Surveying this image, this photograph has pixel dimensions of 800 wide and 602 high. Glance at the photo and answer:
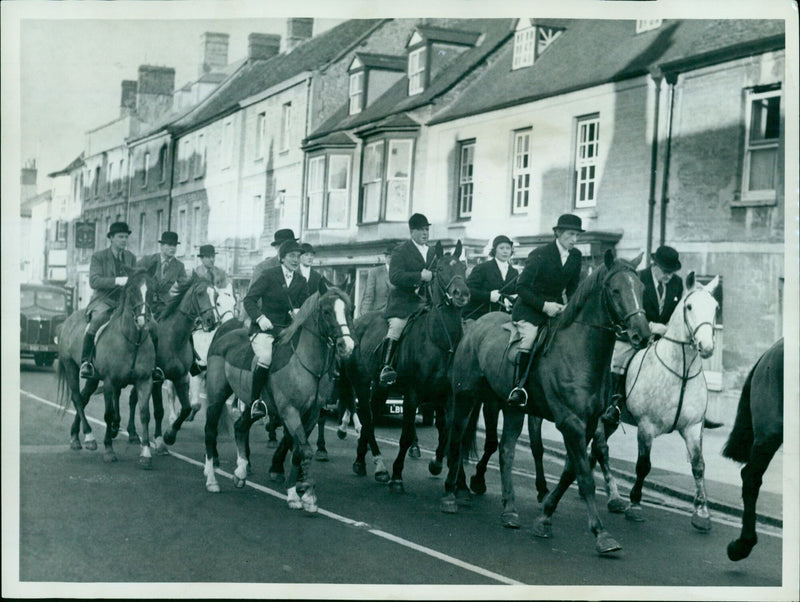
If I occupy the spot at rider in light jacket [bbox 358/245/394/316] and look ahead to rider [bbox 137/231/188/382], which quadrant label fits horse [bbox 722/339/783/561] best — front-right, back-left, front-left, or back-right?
back-left

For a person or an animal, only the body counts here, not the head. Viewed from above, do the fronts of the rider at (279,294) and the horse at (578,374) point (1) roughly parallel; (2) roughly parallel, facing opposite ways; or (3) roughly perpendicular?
roughly parallel

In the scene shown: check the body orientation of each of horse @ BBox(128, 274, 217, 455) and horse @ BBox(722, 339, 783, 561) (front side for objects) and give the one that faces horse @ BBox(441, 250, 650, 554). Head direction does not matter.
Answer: horse @ BBox(128, 274, 217, 455)

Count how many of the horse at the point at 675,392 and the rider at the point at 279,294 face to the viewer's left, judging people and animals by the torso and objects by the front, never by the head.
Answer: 0

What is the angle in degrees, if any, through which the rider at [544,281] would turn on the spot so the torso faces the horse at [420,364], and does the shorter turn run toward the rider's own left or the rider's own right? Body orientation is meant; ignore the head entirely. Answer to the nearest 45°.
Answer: approximately 180°

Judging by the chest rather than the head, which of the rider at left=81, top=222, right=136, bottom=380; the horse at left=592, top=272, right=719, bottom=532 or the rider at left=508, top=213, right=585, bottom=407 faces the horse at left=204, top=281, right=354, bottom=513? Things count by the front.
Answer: the rider at left=81, top=222, right=136, bottom=380

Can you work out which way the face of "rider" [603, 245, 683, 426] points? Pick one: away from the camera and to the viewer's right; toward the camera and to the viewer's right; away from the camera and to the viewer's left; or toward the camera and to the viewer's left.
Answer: toward the camera and to the viewer's right

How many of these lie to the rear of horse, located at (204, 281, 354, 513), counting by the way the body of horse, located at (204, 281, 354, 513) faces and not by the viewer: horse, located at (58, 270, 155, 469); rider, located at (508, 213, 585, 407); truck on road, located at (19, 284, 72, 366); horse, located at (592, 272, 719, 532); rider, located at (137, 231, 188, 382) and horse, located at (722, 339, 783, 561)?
3

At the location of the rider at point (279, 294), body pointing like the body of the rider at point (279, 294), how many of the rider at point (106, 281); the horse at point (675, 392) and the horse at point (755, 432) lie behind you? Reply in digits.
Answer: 1

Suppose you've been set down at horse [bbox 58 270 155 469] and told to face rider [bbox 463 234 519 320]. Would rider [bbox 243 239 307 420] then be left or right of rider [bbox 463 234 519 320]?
right

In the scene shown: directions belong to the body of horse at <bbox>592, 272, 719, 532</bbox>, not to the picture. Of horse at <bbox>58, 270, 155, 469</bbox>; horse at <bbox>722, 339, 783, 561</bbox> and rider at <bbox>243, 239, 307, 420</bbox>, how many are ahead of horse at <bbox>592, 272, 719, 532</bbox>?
1

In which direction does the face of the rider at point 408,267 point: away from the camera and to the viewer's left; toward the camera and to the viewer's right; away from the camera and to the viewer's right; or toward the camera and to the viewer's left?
toward the camera and to the viewer's right

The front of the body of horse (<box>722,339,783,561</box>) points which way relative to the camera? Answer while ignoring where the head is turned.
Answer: to the viewer's right

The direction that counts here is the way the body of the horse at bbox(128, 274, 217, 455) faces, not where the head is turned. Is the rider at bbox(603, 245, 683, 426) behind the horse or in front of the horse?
in front

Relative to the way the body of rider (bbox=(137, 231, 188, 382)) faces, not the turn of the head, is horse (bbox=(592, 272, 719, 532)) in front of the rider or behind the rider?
in front

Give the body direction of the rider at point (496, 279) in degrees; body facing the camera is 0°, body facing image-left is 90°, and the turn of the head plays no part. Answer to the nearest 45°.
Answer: approximately 315°

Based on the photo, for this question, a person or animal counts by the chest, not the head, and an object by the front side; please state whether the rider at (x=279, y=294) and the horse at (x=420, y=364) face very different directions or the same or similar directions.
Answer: same or similar directions

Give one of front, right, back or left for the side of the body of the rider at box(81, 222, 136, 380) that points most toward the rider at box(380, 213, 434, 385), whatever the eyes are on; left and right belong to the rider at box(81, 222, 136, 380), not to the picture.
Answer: front

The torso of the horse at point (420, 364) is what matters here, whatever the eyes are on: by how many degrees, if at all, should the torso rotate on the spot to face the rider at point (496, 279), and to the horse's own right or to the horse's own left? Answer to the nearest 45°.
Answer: approximately 90° to the horse's own left

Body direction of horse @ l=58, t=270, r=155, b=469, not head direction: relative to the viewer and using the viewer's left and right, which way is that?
facing the viewer and to the right of the viewer
